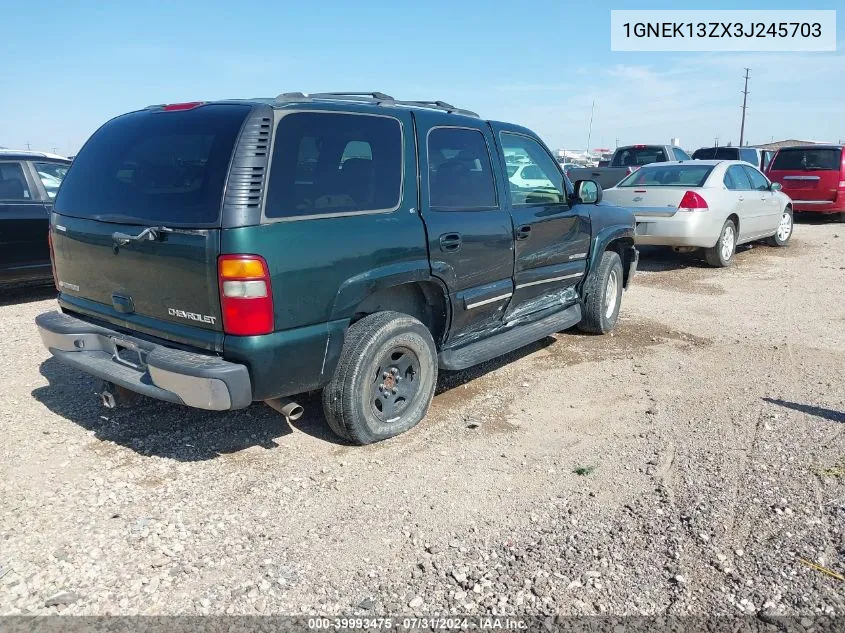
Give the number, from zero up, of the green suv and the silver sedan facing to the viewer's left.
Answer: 0

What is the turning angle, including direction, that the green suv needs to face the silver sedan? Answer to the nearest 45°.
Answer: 0° — it already faces it

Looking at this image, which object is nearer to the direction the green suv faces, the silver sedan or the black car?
the silver sedan

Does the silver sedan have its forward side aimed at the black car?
no

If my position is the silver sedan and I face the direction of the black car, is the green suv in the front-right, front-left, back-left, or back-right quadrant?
front-left

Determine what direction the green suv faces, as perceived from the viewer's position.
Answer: facing away from the viewer and to the right of the viewer

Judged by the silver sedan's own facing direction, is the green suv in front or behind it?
behind

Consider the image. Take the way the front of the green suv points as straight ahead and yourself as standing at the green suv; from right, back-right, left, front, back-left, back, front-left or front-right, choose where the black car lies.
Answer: left

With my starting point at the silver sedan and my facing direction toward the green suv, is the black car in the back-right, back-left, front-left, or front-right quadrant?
front-right

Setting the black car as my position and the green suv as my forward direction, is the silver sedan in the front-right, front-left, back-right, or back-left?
front-left

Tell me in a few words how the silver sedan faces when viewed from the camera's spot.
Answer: facing away from the viewer and to the right of the viewer
